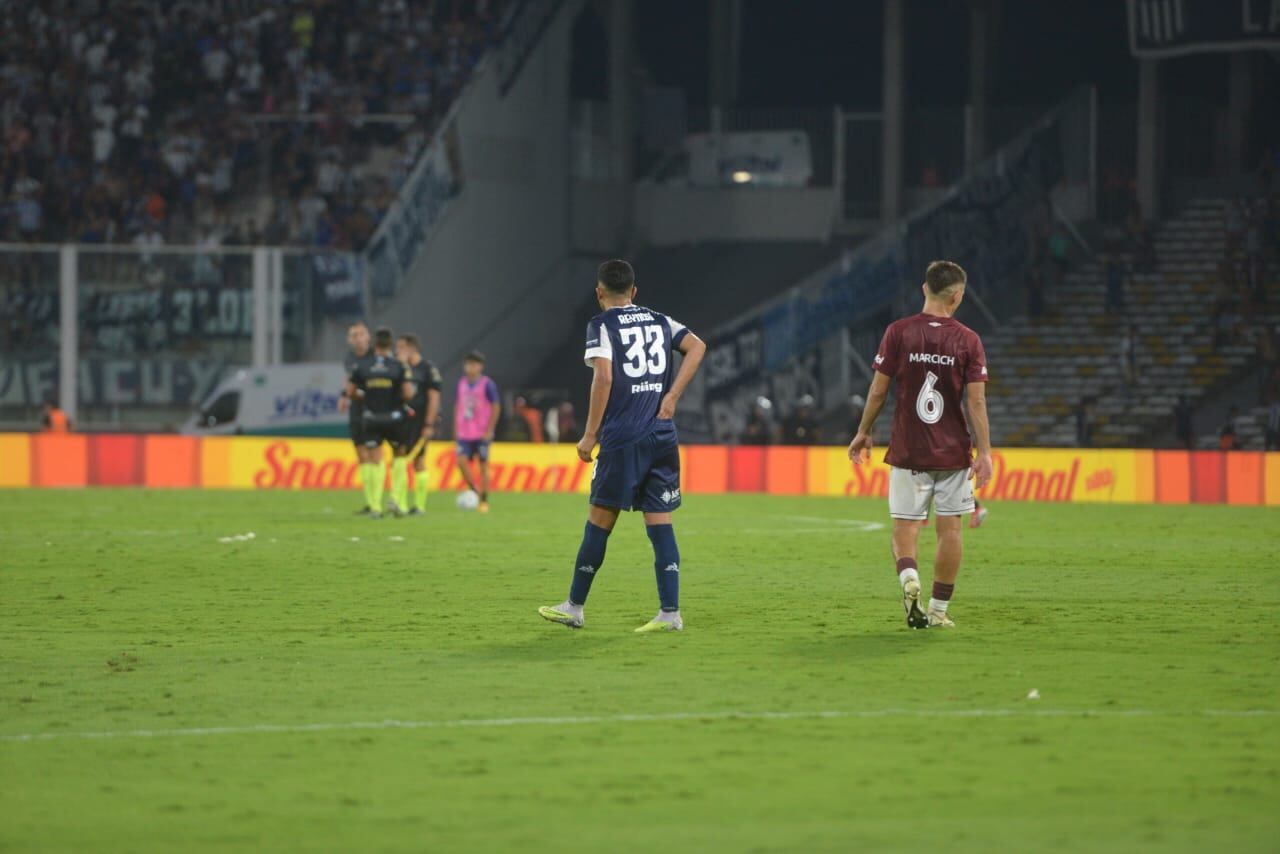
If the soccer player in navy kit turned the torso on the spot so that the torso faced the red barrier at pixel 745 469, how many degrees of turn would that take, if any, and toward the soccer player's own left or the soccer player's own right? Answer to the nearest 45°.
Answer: approximately 45° to the soccer player's own right

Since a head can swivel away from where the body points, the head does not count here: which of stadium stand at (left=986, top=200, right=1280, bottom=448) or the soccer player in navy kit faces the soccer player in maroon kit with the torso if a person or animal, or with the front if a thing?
the stadium stand

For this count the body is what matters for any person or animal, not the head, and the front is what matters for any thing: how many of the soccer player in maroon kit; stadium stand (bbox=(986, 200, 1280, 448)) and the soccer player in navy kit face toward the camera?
1

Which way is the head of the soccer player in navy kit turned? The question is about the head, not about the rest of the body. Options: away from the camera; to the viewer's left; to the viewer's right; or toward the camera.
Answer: away from the camera

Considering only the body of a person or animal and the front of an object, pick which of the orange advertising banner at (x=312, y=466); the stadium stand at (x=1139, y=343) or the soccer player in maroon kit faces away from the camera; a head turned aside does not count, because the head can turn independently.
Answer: the soccer player in maroon kit

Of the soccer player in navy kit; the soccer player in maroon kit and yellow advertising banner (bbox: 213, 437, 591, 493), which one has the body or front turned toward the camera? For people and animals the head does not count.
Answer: the yellow advertising banner

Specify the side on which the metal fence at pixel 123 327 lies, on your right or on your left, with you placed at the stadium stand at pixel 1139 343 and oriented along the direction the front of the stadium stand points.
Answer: on your right

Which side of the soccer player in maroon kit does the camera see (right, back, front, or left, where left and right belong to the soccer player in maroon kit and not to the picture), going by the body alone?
back

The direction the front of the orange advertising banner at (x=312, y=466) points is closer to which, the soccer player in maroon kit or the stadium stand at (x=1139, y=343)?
the soccer player in maroon kit

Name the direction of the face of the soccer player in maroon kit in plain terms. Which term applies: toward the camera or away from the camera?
away from the camera

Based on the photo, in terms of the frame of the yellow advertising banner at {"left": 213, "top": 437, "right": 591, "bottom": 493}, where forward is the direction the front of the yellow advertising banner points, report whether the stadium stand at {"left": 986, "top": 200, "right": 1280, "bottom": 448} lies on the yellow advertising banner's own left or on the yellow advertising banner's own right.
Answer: on the yellow advertising banner's own left

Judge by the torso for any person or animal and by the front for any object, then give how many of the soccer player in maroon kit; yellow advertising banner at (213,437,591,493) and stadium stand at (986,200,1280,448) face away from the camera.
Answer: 1

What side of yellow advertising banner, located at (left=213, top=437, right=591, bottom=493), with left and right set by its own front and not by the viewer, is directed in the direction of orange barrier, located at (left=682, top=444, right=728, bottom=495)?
left

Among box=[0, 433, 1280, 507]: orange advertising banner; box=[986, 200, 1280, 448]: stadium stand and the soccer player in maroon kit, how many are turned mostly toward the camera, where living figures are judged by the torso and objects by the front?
2

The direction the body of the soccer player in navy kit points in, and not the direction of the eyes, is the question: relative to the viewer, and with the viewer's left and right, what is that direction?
facing away from the viewer and to the left of the viewer
